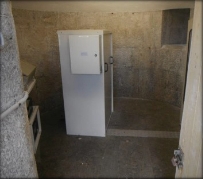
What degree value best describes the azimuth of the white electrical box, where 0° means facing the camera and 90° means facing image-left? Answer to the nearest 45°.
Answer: approximately 0°

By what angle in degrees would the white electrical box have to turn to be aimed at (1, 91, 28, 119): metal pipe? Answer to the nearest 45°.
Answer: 0° — it already faces it
